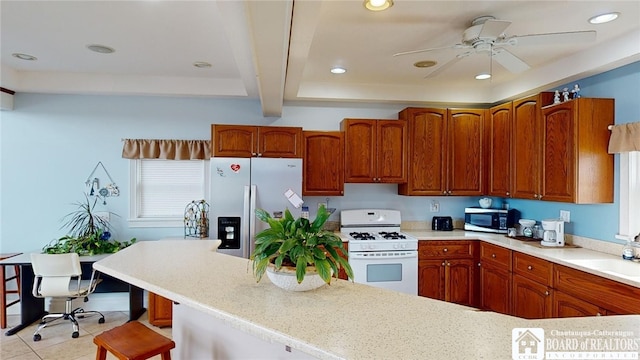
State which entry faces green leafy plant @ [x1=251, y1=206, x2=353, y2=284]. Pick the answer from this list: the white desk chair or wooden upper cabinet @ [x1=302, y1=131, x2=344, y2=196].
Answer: the wooden upper cabinet

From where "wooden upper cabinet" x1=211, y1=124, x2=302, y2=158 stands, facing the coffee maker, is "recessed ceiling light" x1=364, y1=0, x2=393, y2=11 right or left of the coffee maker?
right

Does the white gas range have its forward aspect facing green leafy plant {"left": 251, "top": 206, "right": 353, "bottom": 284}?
yes

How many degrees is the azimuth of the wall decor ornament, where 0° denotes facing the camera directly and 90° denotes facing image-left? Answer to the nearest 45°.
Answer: approximately 0°

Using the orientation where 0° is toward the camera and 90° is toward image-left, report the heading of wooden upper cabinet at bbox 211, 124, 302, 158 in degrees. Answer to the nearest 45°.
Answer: approximately 0°

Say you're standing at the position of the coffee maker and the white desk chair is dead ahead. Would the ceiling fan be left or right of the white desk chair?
left
